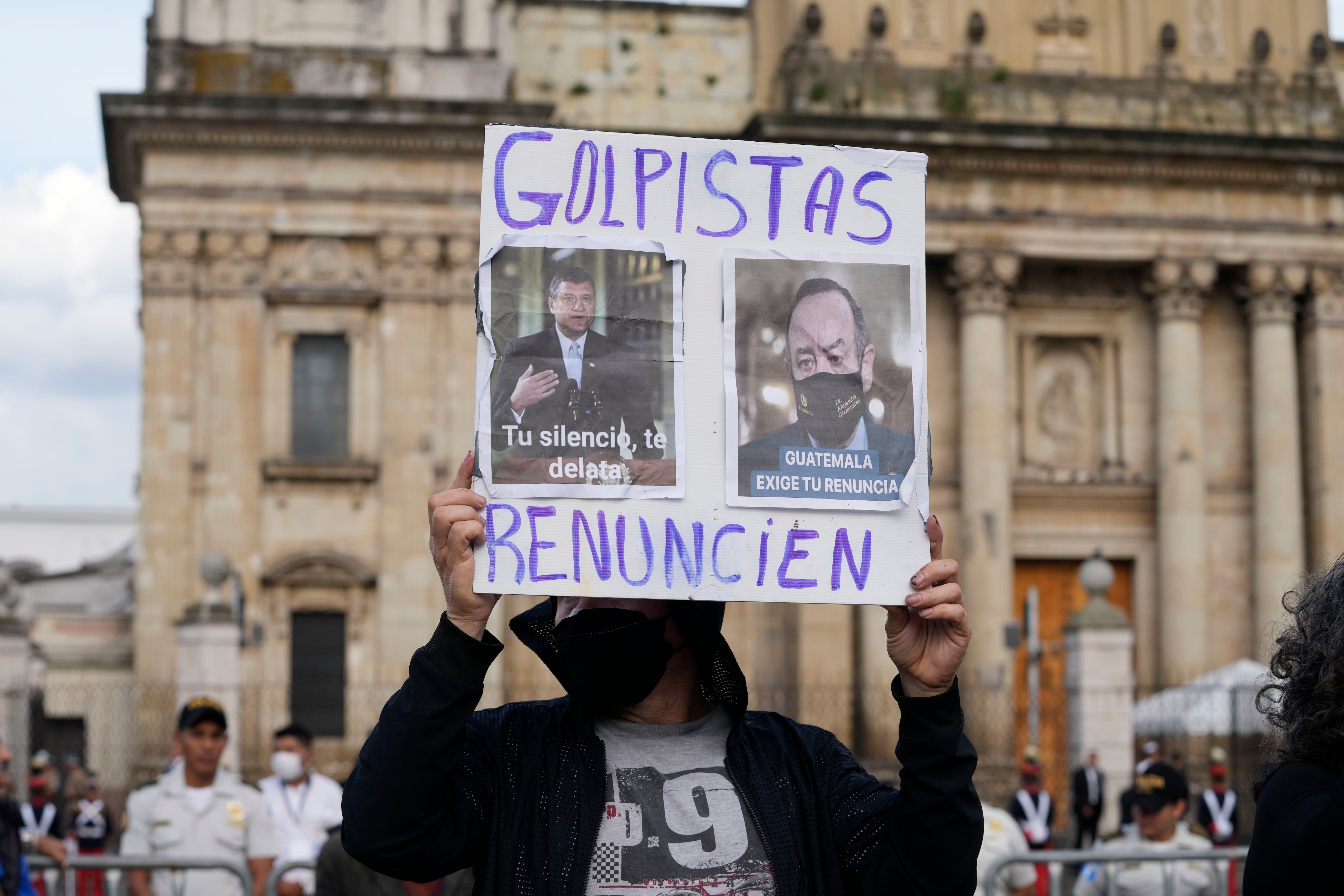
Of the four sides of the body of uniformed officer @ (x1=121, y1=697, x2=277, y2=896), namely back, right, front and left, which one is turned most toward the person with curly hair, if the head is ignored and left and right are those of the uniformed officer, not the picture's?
front

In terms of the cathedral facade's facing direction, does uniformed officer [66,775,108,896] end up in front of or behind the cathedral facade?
in front

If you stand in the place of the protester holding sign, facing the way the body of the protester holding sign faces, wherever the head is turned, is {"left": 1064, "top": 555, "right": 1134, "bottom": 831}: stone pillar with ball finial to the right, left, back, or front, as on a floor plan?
back

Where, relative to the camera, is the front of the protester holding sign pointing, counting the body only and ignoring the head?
toward the camera

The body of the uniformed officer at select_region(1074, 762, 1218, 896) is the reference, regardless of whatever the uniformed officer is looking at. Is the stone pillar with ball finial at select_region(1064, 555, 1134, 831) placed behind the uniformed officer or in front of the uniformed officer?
behind

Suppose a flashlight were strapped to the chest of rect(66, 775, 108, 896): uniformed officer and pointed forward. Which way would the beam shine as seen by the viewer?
toward the camera

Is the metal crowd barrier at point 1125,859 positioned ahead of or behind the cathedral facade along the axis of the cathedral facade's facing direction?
ahead

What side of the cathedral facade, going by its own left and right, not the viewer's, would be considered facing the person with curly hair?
front

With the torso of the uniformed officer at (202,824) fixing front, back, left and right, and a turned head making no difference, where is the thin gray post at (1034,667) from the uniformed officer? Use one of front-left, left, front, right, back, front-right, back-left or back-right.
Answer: back-left

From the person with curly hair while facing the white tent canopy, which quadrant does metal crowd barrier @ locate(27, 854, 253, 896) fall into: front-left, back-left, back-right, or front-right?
front-left

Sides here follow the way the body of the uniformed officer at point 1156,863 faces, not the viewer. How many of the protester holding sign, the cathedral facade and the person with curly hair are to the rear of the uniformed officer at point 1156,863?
1

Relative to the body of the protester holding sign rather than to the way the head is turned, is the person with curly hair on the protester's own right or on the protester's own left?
on the protester's own left
